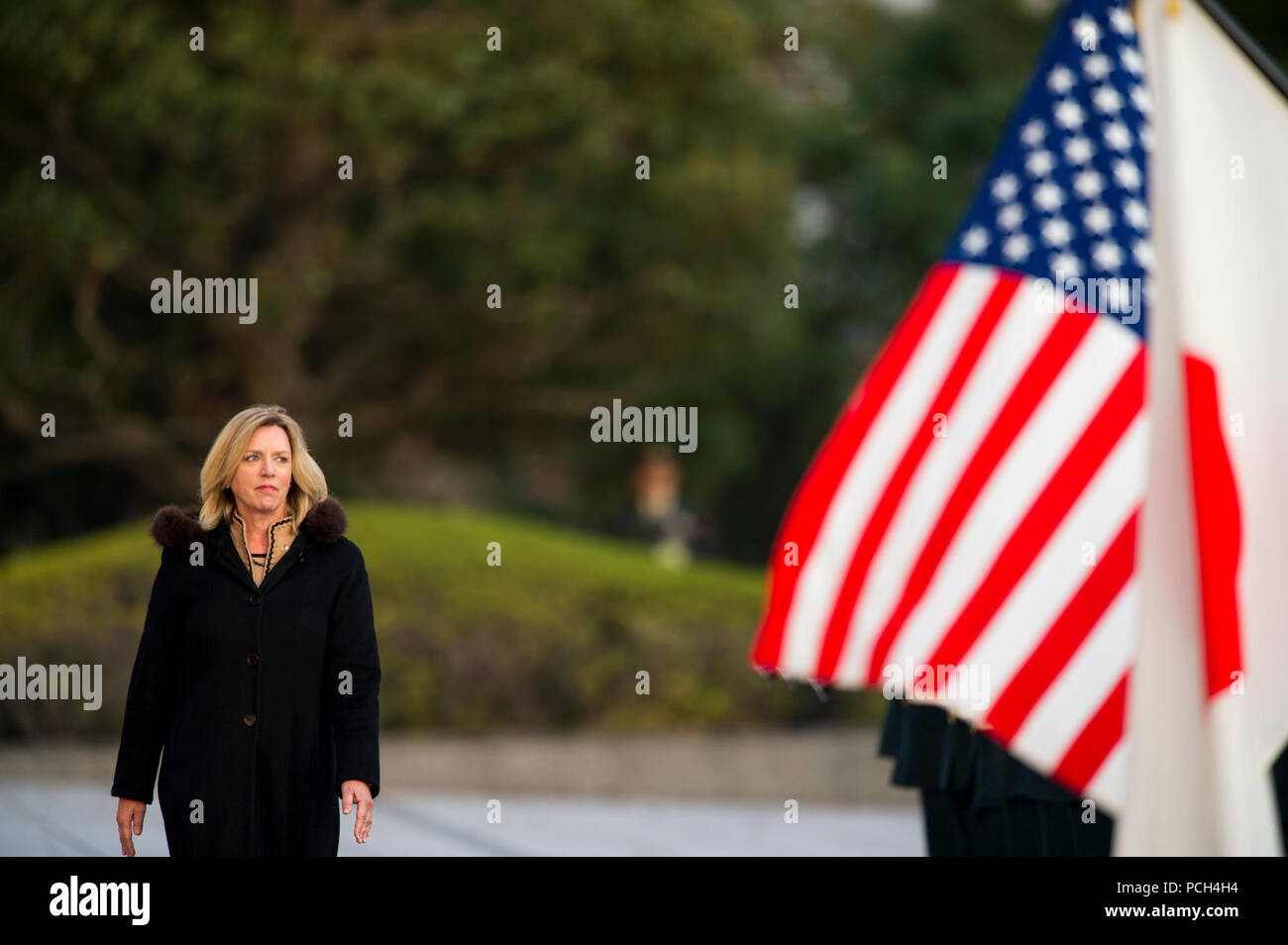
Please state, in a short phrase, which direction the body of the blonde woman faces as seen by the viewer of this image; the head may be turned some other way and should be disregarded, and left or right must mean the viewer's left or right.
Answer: facing the viewer

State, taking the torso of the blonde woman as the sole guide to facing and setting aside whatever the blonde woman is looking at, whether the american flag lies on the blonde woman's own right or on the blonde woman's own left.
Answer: on the blonde woman's own left

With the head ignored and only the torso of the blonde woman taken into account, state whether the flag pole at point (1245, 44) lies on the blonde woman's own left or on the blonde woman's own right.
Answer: on the blonde woman's own left

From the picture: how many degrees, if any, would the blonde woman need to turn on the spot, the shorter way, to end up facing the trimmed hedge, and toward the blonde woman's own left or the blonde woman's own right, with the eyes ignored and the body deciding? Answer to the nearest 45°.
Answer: approximately 180°
